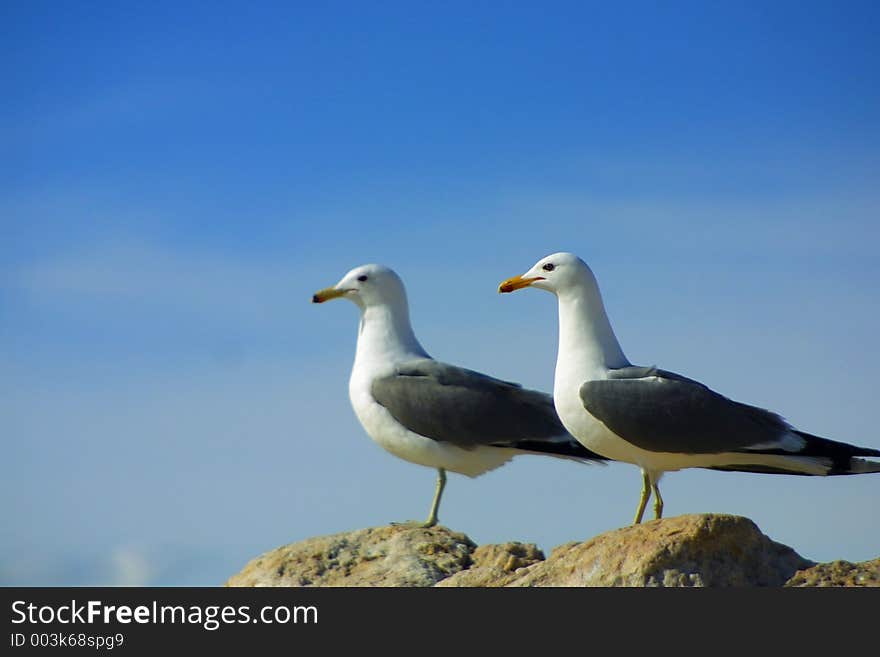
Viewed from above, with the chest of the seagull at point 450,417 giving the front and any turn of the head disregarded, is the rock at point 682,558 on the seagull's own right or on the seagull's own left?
on the seagull's own left

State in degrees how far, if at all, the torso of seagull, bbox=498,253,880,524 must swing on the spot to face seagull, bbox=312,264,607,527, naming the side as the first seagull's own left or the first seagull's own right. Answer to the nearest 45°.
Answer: approximately 45° to the first seagull's own right

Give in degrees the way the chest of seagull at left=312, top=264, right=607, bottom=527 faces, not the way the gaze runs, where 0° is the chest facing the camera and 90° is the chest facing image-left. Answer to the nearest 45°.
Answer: approximately 90°

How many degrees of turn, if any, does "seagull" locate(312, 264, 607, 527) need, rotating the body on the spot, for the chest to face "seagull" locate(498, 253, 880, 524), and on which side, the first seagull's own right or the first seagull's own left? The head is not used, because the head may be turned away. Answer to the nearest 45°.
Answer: approximately 135° to the first seagull's own left

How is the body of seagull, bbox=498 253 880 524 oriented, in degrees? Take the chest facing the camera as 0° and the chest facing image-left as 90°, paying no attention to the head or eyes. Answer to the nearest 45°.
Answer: approximately 90°

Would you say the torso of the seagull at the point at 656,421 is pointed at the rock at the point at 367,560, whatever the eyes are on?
yes

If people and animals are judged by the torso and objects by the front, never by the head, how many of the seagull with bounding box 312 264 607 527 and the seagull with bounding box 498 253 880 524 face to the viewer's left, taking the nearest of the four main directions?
2
